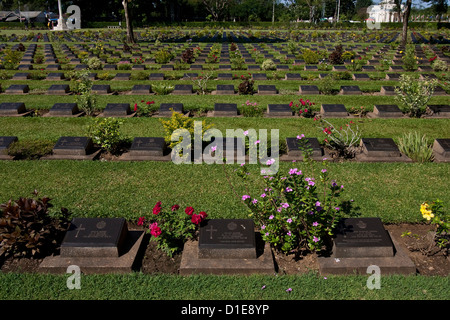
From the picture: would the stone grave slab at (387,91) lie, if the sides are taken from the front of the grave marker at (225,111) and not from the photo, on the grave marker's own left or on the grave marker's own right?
on the grave marker's own left

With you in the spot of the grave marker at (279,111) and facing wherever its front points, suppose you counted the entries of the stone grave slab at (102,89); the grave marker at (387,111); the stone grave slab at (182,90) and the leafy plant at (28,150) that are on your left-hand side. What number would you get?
1

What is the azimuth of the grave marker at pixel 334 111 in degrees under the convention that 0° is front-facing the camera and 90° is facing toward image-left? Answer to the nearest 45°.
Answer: approximately 0°

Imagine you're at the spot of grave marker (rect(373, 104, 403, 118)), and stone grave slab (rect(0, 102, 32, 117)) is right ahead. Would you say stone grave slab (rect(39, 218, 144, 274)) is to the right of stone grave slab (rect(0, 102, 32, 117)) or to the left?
left

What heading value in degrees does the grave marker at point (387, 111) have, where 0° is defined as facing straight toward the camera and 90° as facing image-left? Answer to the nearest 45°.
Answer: approximately 0°

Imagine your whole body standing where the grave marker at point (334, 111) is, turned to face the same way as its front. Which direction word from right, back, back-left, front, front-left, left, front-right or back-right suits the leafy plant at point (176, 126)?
front-right

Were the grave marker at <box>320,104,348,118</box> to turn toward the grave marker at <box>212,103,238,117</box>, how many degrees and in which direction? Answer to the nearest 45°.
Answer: approximately 90° to its right

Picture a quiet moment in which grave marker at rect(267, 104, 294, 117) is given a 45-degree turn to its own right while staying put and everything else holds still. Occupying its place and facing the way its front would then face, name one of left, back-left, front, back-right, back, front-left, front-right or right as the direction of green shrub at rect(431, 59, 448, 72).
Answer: back

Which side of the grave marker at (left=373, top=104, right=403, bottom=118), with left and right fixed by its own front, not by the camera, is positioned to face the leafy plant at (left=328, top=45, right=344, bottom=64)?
back

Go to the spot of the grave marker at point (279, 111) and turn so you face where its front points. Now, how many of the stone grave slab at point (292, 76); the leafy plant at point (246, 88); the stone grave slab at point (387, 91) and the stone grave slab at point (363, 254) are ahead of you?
1
